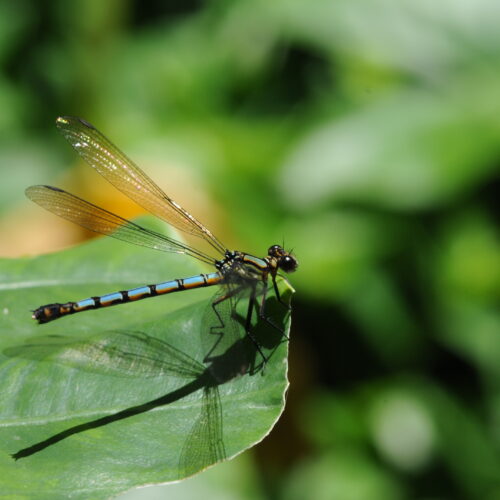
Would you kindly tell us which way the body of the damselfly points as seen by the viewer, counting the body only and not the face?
to the viewer's right
